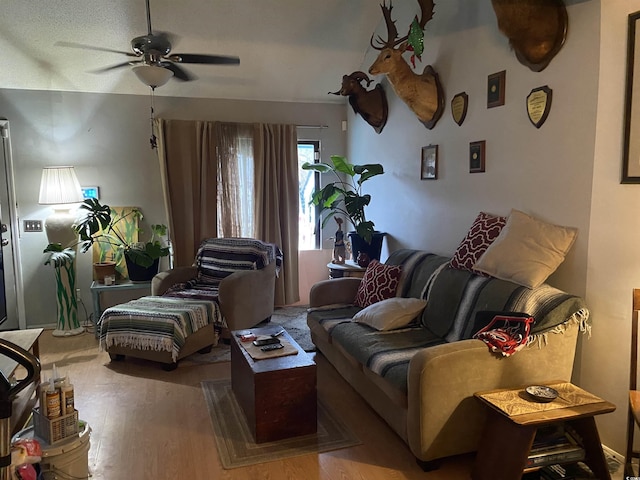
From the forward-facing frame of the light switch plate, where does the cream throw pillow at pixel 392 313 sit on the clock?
The cream throw pillow is roughly at 11 o'clock from the light switch plate.

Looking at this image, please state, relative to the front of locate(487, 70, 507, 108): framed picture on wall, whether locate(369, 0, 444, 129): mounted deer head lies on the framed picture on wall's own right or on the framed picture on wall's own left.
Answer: on the framed picture on wall's own right

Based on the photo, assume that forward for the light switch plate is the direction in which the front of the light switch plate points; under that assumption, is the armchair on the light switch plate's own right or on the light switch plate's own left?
on the light switch plate's own left

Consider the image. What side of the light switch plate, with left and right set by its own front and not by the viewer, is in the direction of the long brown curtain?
left

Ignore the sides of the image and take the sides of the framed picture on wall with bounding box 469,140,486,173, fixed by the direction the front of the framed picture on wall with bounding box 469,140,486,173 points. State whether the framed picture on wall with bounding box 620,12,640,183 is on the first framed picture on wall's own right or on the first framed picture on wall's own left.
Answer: on the first framed picture on wall's own left

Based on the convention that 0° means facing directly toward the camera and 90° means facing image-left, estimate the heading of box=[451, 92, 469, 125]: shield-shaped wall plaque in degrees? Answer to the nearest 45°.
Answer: approximately 45°

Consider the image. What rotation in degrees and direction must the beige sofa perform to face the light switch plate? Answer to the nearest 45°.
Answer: approximately 45° to its right

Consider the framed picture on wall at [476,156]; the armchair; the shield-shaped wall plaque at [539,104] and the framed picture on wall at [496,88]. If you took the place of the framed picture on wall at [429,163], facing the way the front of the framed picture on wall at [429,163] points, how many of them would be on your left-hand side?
3

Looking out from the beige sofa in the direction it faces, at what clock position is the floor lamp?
The floor lamp is roughly at 2 o'clock from the beige sofa.

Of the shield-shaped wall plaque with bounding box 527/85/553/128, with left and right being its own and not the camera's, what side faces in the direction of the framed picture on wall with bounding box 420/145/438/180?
right
